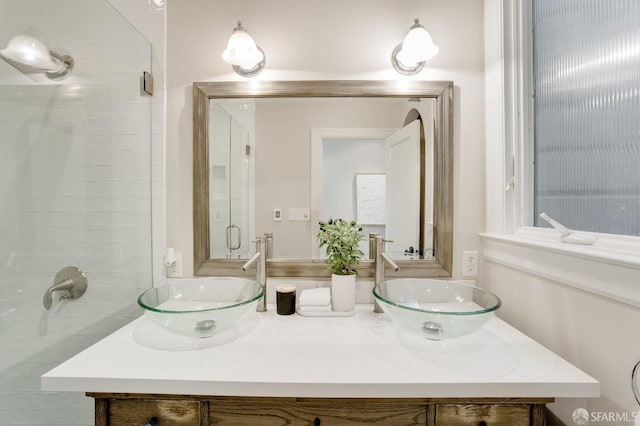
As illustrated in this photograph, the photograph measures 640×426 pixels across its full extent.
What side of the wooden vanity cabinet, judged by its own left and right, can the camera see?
front

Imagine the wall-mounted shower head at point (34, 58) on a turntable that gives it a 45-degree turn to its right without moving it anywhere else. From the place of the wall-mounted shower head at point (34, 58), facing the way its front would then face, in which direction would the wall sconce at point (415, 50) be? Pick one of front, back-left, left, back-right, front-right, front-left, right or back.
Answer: back-left

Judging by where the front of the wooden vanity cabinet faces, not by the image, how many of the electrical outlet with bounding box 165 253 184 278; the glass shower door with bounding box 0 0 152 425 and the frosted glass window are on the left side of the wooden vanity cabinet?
1

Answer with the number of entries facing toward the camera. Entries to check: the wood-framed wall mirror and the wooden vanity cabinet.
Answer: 2

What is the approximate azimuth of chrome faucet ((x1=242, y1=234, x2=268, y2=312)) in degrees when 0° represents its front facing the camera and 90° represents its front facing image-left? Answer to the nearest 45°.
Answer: approximately 45°

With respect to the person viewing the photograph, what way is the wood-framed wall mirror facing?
facing the viewer
